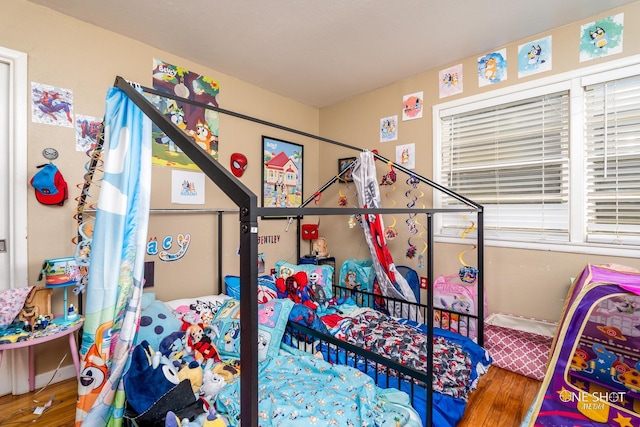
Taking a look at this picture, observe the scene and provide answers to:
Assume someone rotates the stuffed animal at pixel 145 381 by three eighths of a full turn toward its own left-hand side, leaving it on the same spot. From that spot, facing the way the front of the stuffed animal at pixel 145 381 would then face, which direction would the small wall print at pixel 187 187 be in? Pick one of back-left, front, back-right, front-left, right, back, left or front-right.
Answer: front

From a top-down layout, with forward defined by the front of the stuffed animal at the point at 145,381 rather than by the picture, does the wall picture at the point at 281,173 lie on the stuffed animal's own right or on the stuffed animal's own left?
on the stuffed animal's own left

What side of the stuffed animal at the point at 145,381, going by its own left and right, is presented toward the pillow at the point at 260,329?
left

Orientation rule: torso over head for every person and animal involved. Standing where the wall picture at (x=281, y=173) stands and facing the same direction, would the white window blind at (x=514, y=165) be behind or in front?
in front

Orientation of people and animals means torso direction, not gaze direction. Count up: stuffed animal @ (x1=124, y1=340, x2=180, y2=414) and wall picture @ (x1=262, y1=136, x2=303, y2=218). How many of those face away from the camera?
0

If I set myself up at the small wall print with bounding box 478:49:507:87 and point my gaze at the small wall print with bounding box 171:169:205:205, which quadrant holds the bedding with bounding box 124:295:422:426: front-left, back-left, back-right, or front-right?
front-left

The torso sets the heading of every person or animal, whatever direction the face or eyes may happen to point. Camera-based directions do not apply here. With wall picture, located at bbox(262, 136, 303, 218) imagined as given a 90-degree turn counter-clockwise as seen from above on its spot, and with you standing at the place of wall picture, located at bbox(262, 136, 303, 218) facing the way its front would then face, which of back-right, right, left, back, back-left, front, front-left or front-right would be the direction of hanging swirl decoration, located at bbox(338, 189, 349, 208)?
front-right

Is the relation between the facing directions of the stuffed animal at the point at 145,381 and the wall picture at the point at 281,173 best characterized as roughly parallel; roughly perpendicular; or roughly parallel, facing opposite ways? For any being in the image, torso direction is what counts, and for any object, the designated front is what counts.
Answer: roughly parallel

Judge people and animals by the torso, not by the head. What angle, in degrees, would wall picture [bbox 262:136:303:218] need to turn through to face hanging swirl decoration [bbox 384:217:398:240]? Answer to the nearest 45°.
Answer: approximately 45° to its left

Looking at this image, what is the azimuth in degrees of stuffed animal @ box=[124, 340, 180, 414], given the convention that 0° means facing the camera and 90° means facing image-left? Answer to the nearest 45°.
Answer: approximately 315°

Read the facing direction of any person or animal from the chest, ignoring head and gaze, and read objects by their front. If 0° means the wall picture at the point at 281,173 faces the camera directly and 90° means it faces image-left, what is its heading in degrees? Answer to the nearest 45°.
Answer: approximately 315°

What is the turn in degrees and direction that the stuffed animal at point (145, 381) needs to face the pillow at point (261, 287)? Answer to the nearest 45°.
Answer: approximately 90° to its left
